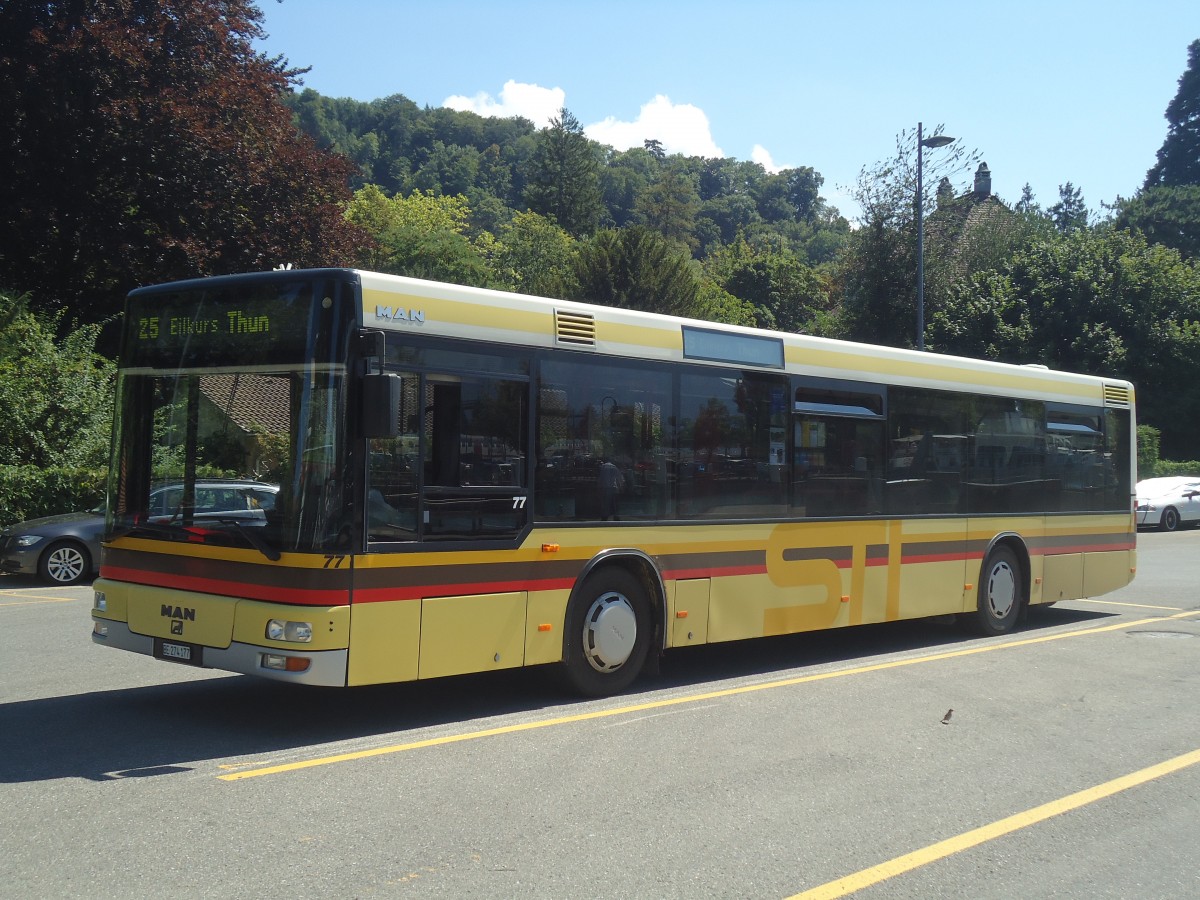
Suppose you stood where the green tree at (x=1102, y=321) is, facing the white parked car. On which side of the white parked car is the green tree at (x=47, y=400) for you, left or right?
right

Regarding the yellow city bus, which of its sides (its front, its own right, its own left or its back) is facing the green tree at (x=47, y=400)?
right

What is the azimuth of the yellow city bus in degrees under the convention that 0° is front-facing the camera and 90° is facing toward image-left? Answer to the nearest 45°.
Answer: approximately 45°

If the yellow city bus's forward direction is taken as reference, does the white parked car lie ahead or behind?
behind

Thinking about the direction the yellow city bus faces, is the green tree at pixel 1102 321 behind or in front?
behind
